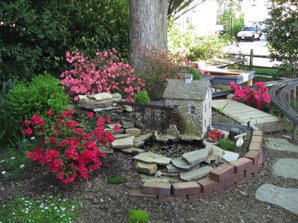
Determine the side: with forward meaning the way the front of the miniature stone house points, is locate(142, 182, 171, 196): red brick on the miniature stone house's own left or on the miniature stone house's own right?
on the miniature stone house's own right

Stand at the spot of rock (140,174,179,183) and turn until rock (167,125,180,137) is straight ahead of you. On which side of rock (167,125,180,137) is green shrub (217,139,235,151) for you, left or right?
right

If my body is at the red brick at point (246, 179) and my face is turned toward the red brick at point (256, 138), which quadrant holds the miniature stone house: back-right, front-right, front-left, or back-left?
front-left

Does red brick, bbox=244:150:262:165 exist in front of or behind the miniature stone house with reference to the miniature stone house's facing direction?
in front

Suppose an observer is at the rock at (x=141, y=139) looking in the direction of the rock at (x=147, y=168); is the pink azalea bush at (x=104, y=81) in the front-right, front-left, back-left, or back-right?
back-right

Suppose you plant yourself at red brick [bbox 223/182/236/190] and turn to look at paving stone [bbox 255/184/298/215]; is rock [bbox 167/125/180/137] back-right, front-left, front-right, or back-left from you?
back-left

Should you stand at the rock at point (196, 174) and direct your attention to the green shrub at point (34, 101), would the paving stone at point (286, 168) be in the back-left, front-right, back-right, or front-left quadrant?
back-right
